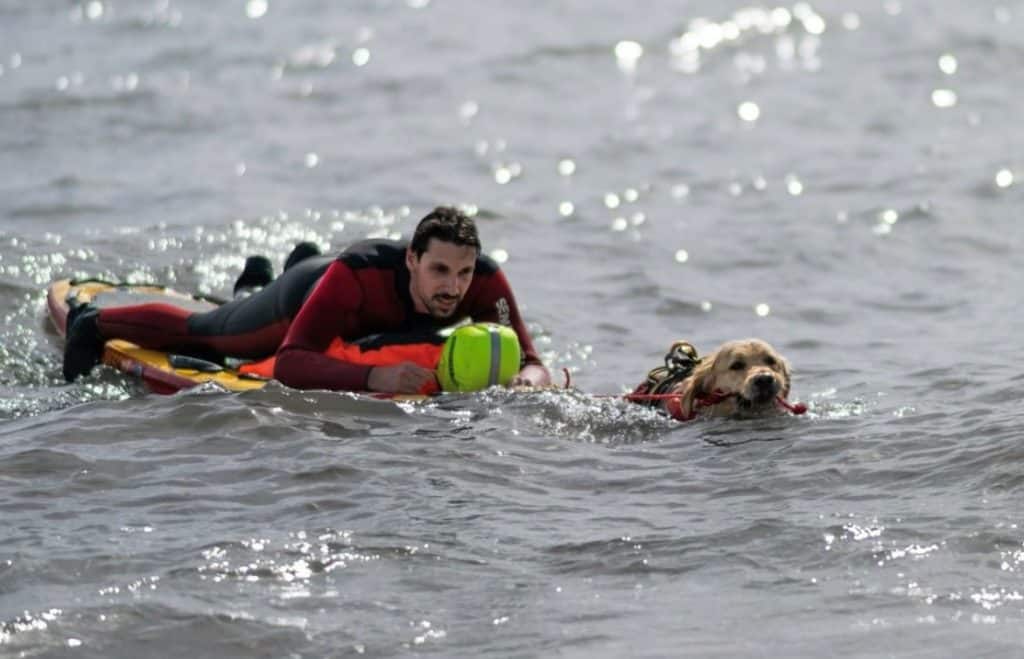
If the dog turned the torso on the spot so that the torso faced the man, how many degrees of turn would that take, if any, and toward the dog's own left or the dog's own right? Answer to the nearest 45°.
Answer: approximately 135° to the dog's own right

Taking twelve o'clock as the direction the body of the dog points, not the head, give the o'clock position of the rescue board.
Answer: The rescue board is roughly at 5 o'clock from the dog.

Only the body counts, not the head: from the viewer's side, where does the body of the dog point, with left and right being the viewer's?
facing the viewer and to the right of the viewer
